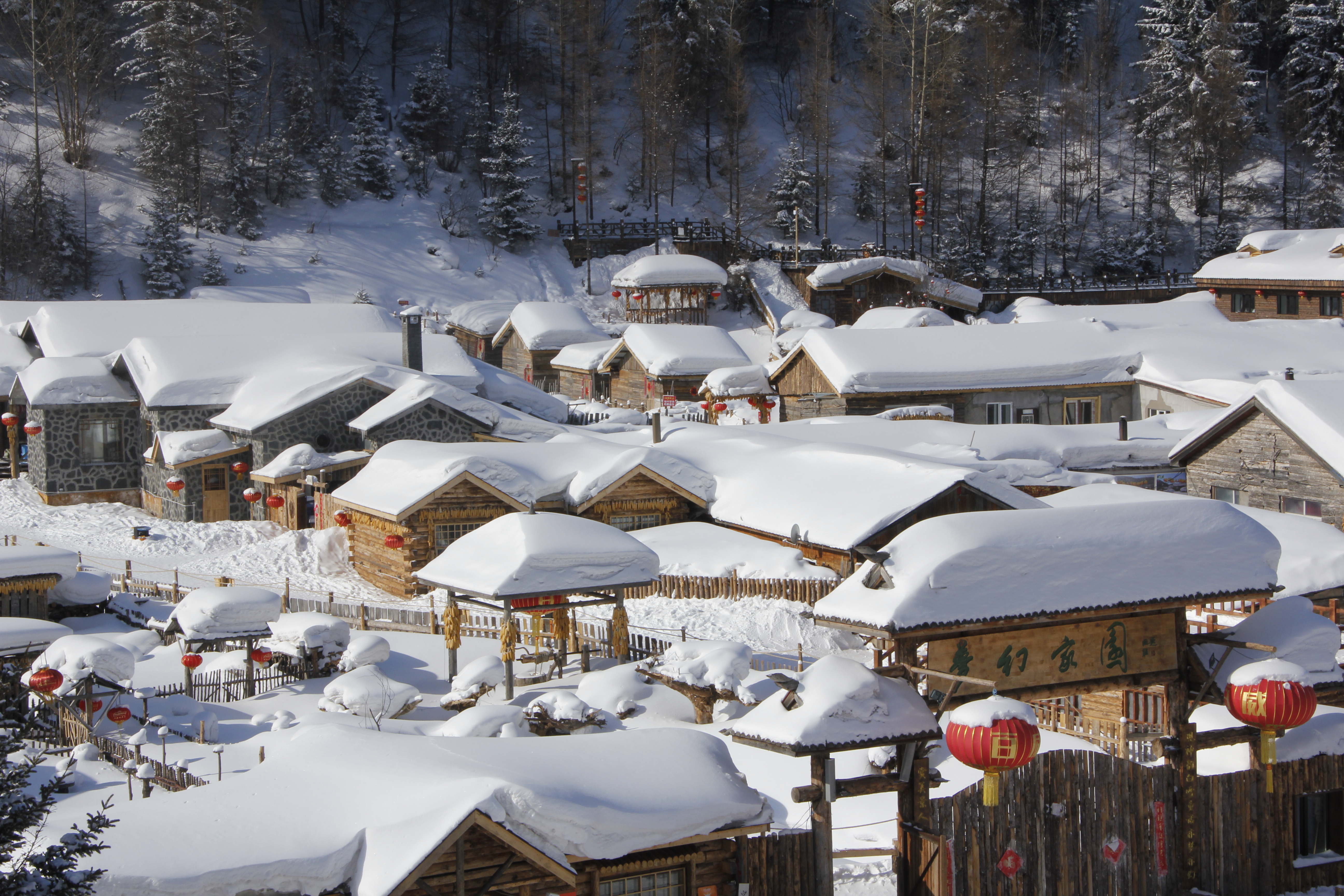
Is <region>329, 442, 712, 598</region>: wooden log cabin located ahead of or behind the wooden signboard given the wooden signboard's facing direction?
behind

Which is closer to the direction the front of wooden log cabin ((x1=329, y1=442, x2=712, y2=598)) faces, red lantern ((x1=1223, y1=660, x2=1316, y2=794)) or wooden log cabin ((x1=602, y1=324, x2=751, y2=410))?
the red lantern

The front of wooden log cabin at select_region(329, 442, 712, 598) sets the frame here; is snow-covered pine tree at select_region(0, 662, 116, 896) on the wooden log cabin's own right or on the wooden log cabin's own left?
on the wooden log cabin's own right

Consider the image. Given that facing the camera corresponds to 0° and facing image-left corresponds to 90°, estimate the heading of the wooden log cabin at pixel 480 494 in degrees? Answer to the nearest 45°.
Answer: approximately 315°

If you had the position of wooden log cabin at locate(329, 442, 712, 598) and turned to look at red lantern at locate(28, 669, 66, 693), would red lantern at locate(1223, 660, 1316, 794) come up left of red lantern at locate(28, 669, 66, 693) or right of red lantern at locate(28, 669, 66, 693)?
left

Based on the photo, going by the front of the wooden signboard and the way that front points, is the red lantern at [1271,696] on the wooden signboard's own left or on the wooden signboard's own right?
on the wooden signboard's own left

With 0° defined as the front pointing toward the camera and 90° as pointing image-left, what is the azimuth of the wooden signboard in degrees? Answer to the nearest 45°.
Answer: approximately 0°

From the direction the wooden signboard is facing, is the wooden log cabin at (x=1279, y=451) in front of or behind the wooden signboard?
behind
